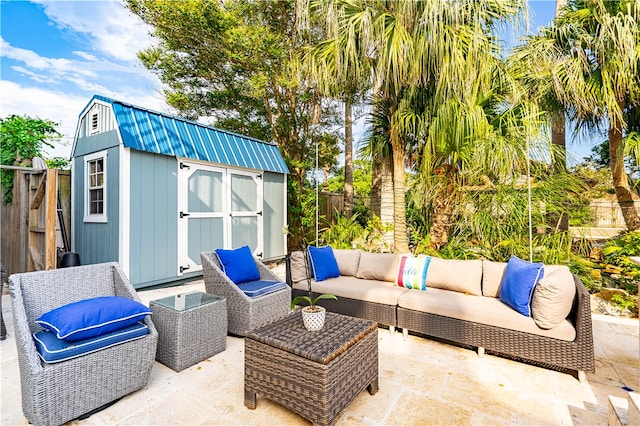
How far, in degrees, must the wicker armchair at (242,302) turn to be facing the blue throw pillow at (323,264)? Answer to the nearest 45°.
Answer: approximately 90° to its left

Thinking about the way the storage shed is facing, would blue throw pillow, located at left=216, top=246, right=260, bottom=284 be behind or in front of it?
in front

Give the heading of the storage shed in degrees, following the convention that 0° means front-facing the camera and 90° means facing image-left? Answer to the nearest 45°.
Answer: approximately 315°

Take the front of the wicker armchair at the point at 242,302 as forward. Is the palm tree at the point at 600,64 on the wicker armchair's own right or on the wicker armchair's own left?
on the wicker armchair's own left

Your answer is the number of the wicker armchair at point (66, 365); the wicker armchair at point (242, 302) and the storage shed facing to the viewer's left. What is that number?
0

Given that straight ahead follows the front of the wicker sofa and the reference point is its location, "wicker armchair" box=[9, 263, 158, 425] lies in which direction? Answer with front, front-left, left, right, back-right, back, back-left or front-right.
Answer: front

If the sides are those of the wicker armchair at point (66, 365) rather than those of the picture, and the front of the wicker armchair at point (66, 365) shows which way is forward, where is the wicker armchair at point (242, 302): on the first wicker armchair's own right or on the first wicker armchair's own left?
on the first wicker armchair's own left

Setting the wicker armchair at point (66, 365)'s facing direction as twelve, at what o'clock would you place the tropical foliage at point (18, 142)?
The tropical foliage is roughly at 7 o'clock from the wicker armchair.

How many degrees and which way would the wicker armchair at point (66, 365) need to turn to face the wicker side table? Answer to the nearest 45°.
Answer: approximately 45° to its left

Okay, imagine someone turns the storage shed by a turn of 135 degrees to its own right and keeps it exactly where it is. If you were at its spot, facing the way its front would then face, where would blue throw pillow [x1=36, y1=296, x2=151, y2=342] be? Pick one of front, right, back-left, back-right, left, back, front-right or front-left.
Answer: left

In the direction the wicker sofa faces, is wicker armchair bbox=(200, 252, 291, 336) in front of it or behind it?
in front

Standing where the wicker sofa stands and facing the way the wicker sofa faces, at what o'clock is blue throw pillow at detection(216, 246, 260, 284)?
The blue throw pillow is roughly at 1 o'clock from the wicker sofa.

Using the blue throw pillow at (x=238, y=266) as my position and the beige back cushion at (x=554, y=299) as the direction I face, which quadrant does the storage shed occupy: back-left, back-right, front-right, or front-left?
back-left
